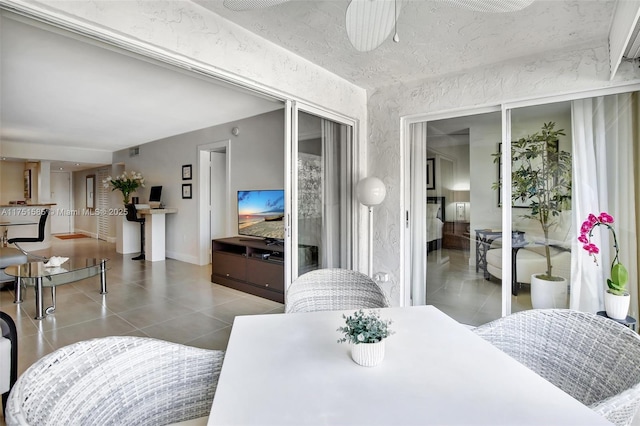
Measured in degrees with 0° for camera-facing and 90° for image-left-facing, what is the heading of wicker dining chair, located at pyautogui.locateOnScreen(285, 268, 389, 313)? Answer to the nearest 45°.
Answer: approximately 0°

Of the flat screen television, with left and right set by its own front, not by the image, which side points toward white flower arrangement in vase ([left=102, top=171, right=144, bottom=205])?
right

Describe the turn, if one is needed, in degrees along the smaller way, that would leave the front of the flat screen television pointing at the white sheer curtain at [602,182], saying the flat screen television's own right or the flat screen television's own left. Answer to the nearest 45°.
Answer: approximately 90° to the flat screen television's own left

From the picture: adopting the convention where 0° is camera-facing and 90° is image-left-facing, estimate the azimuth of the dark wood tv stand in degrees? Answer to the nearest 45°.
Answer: approximately 45°

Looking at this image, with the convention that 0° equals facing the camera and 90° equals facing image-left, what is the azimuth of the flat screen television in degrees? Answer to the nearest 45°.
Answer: approximately 45°

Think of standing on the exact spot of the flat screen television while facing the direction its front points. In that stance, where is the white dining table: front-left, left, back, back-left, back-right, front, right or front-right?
front-left

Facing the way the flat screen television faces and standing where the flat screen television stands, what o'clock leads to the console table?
The console table is roughly at 3 o'clock from the flat screen television.

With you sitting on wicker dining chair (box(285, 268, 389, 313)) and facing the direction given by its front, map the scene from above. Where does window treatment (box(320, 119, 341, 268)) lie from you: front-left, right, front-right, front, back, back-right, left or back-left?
back

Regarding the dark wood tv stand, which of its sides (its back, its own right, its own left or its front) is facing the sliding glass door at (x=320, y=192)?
left

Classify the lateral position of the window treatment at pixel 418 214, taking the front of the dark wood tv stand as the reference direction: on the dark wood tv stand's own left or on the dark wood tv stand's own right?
on the dark wood tv stand's own left

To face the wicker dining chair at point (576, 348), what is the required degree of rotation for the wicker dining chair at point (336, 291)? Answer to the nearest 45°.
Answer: approximately 45° to its left

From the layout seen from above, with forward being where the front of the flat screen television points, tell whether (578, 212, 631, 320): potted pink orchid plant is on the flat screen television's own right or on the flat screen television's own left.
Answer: on the flat screen television's own left

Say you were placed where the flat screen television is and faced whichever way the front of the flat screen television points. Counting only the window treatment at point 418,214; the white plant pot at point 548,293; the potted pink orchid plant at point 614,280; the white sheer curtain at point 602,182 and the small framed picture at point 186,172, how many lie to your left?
4

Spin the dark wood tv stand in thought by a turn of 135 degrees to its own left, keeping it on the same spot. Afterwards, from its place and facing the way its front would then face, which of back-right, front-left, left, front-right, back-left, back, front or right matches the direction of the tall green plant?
front-right
